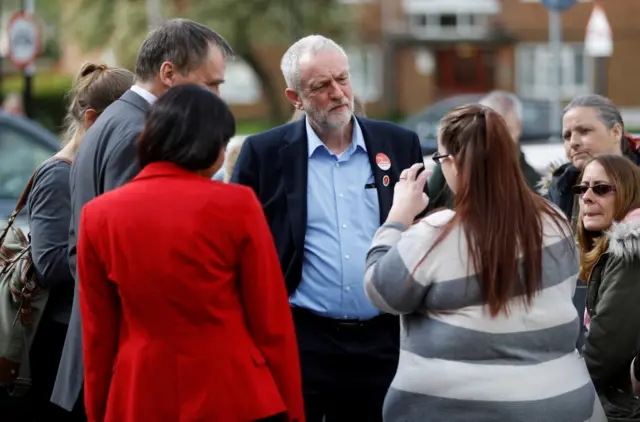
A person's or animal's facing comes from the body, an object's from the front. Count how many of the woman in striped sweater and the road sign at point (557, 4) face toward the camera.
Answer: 1

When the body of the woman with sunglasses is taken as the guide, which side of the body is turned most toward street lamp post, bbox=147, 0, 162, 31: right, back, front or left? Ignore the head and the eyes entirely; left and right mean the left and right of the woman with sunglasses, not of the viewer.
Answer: right

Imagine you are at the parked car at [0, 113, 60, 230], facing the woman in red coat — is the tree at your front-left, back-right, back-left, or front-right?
back-left

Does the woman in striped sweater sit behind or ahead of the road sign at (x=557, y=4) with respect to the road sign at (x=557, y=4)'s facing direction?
ahead

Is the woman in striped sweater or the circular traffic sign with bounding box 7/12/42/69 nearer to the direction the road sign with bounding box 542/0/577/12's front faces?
the woman in striped sweater

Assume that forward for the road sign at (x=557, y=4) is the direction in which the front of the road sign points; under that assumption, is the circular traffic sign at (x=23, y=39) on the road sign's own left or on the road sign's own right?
on the road sign's own right

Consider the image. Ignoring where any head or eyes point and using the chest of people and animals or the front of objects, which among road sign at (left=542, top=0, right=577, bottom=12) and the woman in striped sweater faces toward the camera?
the road sign

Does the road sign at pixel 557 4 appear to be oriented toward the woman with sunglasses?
yes

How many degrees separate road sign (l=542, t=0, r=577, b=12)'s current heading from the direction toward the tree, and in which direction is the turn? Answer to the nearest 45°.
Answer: approximately 135° to its right

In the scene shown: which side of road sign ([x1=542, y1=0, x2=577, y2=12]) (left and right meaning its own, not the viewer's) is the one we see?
front

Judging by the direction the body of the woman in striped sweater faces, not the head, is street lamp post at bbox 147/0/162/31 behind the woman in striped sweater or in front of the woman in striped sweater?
in front

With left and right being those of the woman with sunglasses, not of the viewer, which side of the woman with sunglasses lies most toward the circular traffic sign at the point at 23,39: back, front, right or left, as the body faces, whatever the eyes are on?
right

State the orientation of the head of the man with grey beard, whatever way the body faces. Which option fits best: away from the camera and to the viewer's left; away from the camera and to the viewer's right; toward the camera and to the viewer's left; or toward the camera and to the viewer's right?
toward the camera and to the viewer's right

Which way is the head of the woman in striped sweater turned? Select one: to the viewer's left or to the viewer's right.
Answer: to the viewer's left

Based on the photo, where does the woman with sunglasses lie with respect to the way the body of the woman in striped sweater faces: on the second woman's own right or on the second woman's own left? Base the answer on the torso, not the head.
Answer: on the second woman's own right
